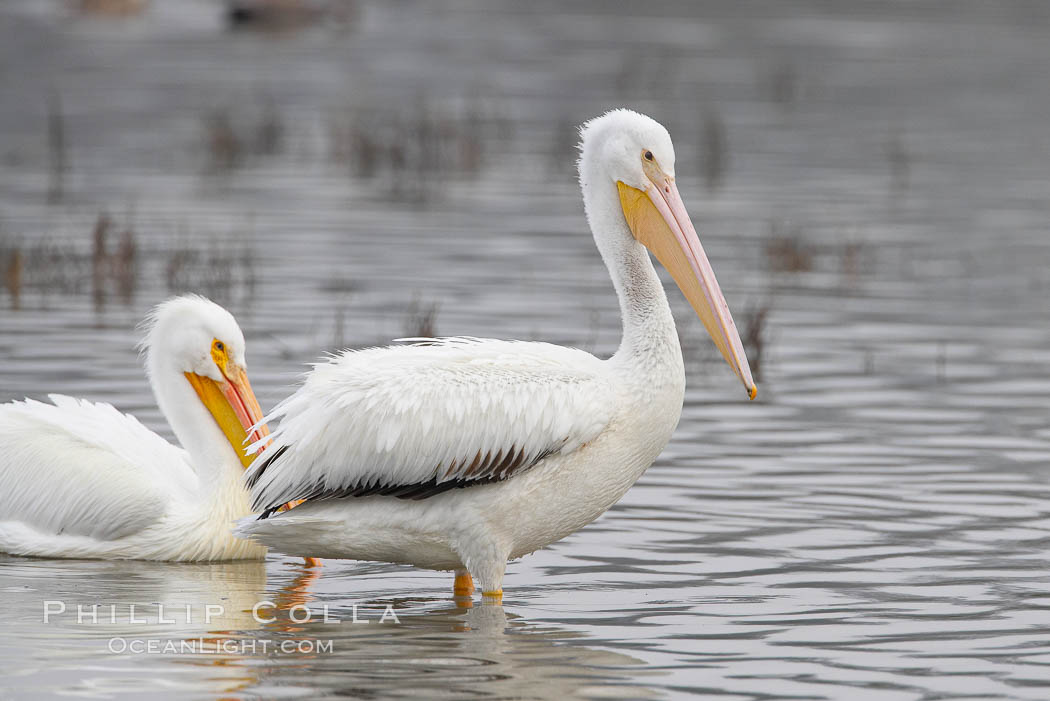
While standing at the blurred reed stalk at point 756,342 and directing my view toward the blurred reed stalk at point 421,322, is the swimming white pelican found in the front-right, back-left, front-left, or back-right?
front-left

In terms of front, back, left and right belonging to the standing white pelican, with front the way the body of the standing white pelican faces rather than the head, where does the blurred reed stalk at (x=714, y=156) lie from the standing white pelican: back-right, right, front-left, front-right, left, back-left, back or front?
left

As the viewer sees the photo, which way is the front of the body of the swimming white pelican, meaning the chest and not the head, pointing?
to the viewer's right

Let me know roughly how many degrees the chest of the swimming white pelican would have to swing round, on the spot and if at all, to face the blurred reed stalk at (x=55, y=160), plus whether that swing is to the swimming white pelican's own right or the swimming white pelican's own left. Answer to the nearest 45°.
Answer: approximately 90° to the swimming white pelican's own left

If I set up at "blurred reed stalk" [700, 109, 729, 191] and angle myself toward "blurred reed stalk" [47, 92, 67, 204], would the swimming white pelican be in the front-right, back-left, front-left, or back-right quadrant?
front-left

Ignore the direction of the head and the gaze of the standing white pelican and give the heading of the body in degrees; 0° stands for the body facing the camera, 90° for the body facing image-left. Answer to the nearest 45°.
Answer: approximately 270°

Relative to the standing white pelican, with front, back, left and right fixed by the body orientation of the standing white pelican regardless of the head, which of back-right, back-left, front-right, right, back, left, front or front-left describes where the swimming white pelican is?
back-left

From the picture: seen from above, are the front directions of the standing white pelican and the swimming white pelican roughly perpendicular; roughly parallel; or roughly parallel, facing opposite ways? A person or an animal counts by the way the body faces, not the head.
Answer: roughly parallel

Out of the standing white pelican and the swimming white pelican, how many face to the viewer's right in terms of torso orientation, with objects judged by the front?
2

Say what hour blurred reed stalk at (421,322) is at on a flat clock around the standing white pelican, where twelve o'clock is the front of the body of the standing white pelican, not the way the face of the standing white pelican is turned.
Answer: The blurred reed stalk is roughly at 9 o'clock from the standing white pelican.

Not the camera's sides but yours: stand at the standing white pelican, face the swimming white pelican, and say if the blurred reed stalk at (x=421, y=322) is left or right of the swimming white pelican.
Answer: right

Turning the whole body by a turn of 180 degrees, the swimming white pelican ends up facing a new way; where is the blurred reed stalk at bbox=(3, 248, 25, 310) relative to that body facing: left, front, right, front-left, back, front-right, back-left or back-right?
right

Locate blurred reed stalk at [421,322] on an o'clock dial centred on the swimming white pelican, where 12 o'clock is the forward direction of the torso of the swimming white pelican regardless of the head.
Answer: The blurred reed stalk is roughly at 10 o'clock from the swimming white pelican.
